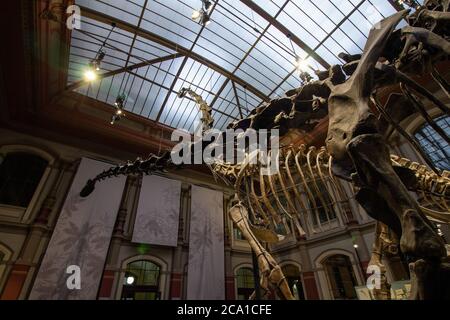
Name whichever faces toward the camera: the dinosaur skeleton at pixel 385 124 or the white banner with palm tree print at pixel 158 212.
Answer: the white banner with palm tree print

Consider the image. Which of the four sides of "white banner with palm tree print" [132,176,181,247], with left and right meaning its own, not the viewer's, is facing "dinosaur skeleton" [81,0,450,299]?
front

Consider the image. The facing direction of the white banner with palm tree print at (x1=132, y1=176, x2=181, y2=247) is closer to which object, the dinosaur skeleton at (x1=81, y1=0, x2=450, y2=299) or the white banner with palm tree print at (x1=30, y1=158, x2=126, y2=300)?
the dinosaur skeleton

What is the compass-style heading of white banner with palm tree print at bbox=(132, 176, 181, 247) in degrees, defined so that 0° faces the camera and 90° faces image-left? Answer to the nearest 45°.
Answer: approximately 0°

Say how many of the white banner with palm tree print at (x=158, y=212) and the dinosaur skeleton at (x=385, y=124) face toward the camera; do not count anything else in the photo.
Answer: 1

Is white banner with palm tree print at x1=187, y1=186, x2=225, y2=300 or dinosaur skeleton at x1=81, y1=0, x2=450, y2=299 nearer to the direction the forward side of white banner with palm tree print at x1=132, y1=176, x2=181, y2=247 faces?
the dinosaur skeleton

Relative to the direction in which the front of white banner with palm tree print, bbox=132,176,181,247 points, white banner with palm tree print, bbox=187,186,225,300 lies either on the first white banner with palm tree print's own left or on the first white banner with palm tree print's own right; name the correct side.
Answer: on the first white banner with palm tree print's own left
